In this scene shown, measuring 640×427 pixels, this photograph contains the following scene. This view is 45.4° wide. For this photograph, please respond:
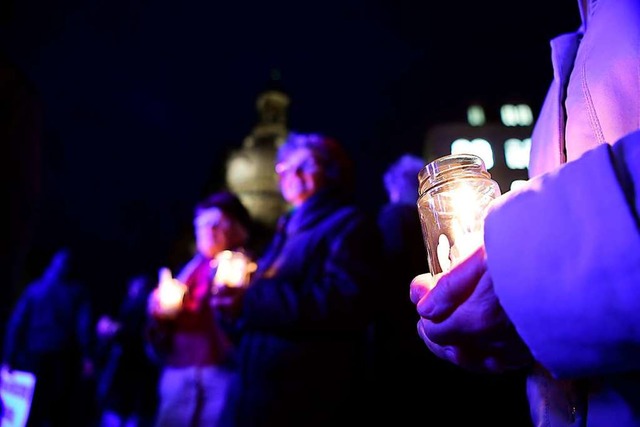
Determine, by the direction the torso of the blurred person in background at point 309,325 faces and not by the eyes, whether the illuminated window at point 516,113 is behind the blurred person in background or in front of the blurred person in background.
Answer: behind

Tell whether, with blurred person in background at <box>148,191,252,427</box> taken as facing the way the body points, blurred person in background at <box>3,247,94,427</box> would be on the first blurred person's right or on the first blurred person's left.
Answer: on the first blurred person's right

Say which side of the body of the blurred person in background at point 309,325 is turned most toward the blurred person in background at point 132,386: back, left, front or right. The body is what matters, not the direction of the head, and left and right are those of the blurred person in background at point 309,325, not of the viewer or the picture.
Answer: right

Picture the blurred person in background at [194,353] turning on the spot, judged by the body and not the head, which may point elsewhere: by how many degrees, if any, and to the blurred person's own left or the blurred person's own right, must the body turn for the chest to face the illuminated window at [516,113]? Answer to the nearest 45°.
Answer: approximately 180°

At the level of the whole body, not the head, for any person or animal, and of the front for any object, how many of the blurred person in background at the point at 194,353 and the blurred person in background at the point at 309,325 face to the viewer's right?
0

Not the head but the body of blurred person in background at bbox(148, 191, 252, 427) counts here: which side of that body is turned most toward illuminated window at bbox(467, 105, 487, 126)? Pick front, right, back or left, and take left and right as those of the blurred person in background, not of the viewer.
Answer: back

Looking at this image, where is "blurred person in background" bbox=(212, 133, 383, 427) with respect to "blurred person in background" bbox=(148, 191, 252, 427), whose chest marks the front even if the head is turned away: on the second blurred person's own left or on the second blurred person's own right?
on the second blurred person's own left

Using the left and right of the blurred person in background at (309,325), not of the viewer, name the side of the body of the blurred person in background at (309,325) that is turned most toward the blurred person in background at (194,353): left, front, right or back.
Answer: right

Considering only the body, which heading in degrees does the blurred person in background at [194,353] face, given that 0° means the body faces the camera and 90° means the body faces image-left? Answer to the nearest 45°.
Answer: approximately 45°

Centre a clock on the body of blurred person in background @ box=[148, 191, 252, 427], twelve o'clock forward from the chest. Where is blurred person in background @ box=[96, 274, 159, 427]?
blurred person in background @ box=[96, 274, 159, 427] is roughly at 4 o'clock from blurred person in background @ box=[148, 191, 252, 427].
